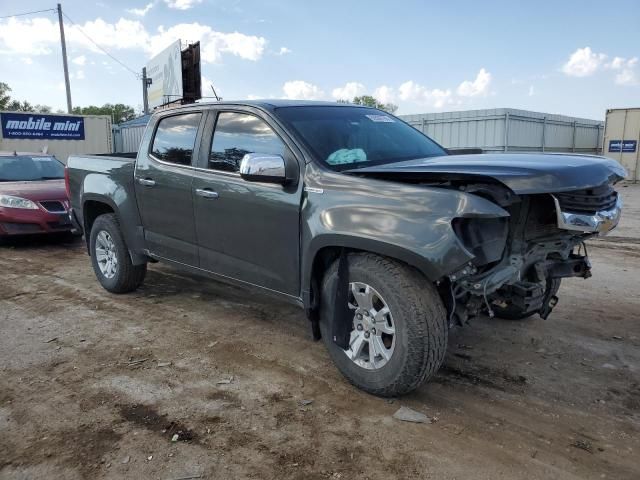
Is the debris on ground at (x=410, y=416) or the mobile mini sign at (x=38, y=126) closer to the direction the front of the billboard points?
the mobile mini sign

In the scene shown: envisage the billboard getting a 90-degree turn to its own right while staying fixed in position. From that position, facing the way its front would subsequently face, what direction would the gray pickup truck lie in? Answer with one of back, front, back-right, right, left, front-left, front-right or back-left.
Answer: back-left

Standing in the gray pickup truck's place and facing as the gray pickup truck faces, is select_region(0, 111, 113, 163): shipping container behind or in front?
behind

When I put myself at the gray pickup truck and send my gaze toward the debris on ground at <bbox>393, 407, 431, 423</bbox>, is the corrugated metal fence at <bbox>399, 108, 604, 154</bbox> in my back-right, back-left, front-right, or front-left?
back-left

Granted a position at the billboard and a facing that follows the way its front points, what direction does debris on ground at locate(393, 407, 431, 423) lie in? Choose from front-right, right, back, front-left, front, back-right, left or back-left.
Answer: front-left

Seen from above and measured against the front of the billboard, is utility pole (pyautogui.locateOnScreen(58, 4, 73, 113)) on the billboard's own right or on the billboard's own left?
on the billboard's own right

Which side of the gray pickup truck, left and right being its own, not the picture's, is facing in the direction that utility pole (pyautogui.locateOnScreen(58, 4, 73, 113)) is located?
back

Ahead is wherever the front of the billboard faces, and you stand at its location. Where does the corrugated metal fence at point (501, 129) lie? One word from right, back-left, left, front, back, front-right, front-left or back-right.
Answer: left

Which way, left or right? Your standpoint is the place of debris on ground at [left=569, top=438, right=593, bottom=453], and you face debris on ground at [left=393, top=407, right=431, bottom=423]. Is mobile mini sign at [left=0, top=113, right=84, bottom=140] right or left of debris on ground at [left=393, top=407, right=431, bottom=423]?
right

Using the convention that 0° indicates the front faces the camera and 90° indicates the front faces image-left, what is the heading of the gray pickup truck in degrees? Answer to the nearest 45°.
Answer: approximately 315°

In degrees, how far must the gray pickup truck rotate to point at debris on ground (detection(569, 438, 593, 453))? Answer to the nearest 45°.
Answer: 0° — it already faces it

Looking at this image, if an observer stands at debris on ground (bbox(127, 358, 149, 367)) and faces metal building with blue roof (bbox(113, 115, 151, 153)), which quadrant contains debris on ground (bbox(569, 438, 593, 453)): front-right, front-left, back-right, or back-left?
back-right
